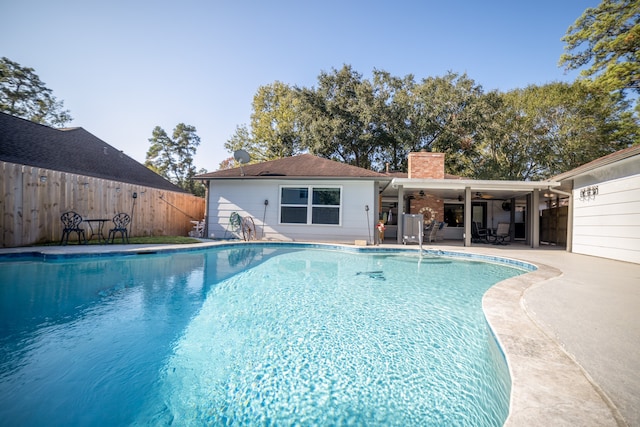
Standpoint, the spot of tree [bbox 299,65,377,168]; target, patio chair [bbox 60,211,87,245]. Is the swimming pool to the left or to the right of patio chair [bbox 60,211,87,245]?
left

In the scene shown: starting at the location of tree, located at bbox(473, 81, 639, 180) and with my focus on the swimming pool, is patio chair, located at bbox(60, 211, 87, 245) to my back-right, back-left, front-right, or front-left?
front-right

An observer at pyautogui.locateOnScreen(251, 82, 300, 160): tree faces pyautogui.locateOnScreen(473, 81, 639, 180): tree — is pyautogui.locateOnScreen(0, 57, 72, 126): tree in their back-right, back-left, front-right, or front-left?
back-right

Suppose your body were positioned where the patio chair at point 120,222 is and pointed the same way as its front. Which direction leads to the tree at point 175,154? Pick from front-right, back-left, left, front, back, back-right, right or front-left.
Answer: back-right

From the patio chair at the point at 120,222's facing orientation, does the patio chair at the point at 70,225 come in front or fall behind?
in front

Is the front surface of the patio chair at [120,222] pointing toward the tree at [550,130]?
no

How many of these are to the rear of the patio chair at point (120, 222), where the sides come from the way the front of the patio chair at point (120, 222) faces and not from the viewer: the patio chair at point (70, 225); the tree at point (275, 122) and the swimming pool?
1

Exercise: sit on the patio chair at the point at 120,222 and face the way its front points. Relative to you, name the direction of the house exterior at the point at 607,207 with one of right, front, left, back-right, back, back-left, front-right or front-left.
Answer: left

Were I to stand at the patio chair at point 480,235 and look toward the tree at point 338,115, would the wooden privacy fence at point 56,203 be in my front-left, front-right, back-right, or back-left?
front-left

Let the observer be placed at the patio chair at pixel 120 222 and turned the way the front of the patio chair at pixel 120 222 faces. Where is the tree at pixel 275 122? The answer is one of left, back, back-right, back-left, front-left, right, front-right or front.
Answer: back

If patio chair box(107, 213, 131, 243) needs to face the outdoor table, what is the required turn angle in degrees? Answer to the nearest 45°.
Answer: approximately 45° to its right

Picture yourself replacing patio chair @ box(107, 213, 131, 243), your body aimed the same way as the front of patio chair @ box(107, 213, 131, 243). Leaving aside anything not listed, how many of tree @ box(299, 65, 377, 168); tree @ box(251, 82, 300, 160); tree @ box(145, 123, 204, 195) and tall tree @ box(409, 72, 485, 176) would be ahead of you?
0

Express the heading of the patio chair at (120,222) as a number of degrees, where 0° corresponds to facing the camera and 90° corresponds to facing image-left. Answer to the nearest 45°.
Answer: approximately 45°
